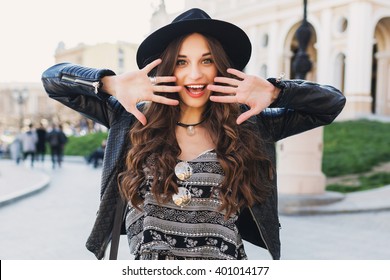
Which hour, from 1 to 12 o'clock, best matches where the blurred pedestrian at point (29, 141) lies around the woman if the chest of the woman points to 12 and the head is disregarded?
The blurred pedestrian is roughly at 5 o'clock from the woman.

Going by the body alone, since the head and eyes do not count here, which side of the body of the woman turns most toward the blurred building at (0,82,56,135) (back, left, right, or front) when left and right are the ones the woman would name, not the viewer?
back

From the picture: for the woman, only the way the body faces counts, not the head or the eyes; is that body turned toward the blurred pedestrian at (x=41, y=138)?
no

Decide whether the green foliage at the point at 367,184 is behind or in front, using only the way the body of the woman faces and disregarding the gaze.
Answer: behind

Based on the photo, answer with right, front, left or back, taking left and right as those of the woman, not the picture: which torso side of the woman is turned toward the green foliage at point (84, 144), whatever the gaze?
back

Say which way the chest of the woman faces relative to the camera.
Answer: toward the camera

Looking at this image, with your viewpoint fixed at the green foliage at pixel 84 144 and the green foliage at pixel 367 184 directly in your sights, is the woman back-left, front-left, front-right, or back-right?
front-right

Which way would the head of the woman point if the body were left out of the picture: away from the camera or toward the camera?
toward the camera

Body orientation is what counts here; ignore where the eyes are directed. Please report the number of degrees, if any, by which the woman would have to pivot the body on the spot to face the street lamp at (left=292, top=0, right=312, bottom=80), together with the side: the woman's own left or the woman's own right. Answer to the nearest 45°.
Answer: approximately 180°

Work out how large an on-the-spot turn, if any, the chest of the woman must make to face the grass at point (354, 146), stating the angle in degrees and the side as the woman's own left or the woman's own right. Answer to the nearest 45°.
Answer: approximately 135° to the woman's own left
